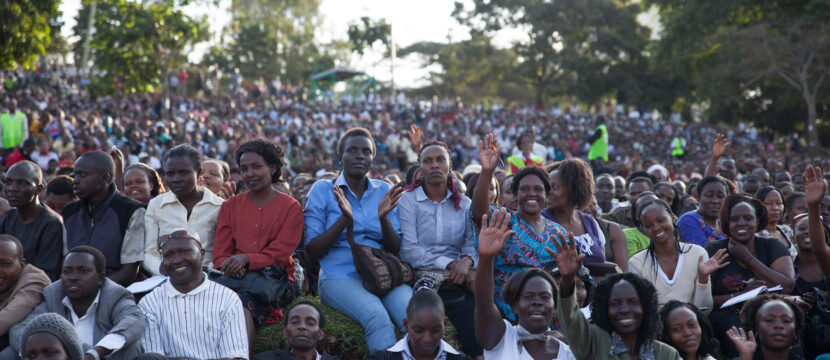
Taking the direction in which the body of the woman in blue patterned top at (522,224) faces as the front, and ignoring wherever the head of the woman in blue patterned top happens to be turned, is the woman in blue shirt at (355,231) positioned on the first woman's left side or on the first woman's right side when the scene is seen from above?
on the first woman's right side

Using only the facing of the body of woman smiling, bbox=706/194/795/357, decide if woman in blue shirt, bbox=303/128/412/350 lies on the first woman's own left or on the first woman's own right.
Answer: on the first woman's own right

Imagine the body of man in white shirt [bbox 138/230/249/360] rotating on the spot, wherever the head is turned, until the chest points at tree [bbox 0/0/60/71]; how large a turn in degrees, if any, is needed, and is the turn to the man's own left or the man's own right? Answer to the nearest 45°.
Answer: approximately 180°

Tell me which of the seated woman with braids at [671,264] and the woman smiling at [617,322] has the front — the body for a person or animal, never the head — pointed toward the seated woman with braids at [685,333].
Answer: the seated woman with braids at [671,264]

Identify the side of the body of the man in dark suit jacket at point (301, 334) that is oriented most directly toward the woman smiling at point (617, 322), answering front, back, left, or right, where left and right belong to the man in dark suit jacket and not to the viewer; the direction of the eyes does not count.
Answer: left

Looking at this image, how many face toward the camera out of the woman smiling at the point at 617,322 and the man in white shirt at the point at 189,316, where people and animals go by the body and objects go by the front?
2
